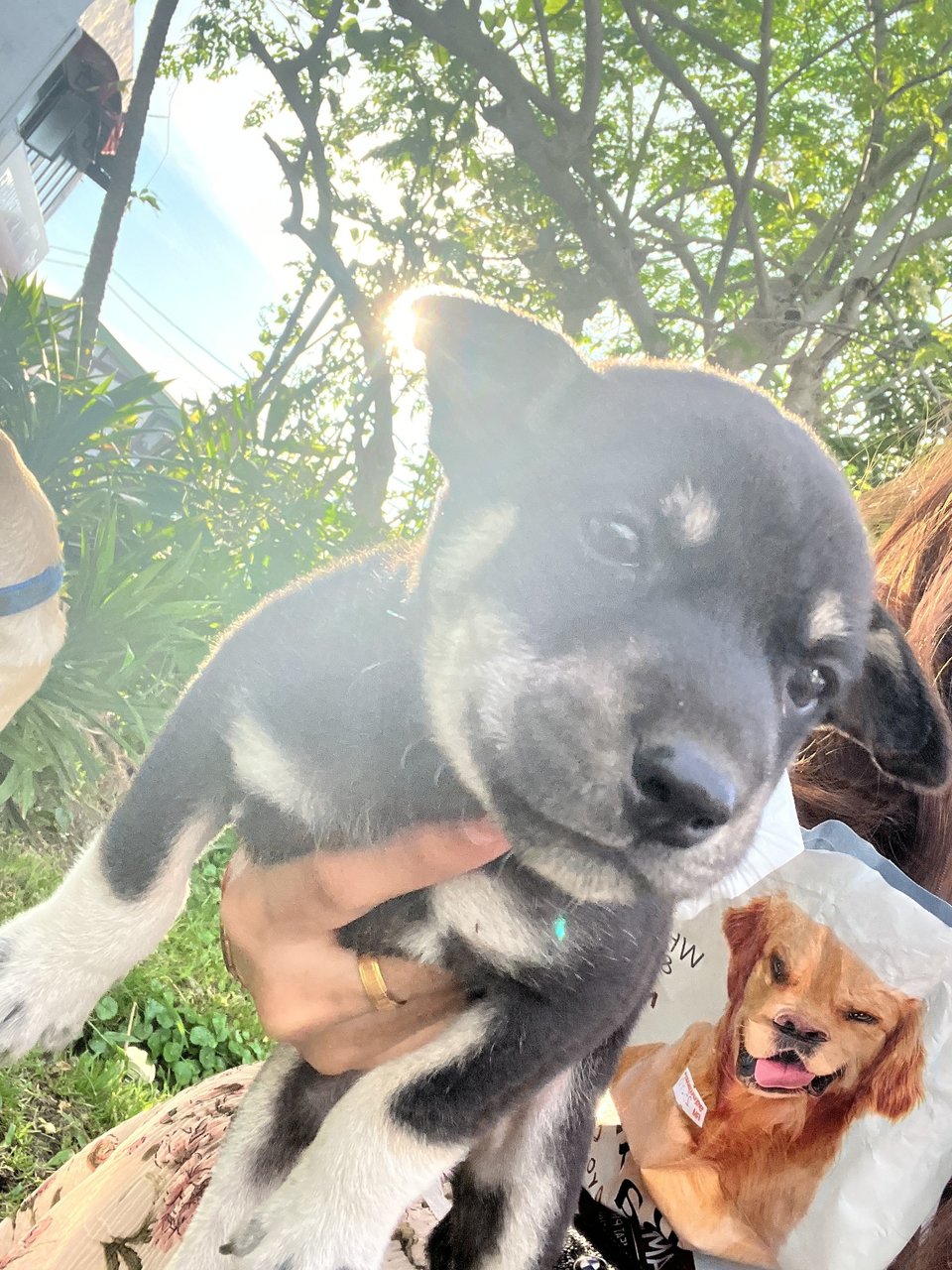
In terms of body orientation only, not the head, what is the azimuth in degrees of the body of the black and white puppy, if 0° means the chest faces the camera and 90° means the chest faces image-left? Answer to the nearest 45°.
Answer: approximately 0°

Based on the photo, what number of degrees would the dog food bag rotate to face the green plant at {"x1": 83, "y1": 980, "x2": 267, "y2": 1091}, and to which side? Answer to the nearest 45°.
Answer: approximately 135° to its right

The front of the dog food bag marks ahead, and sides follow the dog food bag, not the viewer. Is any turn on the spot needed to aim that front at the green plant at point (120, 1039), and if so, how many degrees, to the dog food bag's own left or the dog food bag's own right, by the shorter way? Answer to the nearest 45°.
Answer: approximately 135° to the dog food bag's own right

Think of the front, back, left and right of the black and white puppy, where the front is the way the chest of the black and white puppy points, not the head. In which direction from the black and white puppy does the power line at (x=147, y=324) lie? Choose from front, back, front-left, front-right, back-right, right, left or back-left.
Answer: back
